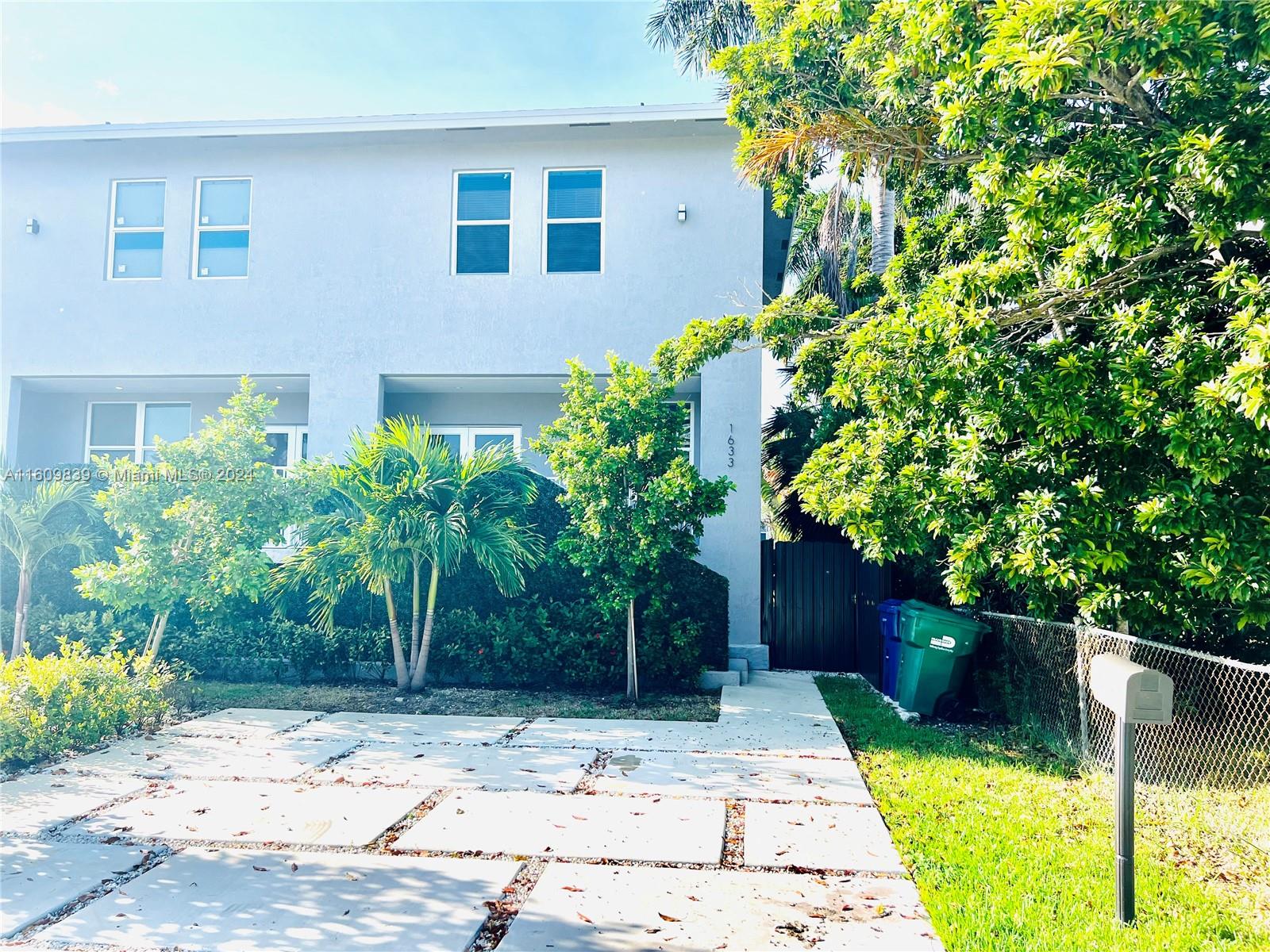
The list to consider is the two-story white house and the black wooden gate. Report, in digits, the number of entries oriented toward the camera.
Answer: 2

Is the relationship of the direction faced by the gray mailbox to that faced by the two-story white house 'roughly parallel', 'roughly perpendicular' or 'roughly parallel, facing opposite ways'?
roughly parallel

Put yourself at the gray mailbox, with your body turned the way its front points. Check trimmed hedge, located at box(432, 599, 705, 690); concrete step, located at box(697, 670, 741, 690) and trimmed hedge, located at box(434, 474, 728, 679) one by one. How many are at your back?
3

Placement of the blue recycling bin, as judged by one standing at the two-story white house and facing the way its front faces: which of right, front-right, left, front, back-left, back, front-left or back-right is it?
front-left

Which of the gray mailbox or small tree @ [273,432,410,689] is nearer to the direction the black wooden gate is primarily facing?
the gray mailbox

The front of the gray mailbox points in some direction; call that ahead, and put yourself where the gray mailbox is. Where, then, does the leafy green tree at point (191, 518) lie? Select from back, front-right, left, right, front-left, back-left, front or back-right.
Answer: back-right

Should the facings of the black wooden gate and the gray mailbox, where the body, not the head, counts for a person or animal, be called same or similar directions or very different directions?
same or similar directions

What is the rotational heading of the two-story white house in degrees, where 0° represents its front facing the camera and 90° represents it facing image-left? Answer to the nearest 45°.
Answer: approximately 0°

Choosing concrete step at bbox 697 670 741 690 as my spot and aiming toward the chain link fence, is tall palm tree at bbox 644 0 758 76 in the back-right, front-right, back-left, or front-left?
back-left

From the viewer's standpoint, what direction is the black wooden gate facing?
toward the camera

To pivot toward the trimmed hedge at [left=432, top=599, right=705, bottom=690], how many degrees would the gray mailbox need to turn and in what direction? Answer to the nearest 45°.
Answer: approximately 180°

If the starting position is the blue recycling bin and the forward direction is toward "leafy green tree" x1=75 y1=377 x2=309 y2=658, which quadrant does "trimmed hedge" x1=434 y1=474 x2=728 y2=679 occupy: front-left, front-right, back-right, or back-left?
front-right
